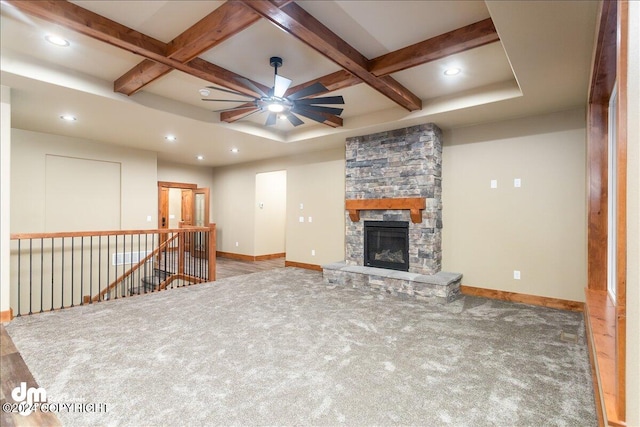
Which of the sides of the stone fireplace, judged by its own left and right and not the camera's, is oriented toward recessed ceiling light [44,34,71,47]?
front

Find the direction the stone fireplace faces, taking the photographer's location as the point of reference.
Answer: facing the viewer and to the left of the viewer

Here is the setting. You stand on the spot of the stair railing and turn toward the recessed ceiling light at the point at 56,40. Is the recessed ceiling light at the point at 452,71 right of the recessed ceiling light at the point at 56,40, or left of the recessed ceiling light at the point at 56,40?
left

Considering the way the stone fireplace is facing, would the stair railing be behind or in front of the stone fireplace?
in front

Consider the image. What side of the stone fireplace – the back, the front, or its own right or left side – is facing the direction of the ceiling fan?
front

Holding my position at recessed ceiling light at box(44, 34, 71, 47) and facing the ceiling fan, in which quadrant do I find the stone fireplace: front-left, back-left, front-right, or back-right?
front-left

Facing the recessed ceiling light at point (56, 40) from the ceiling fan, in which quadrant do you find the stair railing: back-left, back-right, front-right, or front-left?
front-right

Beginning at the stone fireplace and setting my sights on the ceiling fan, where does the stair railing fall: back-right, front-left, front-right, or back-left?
front-right

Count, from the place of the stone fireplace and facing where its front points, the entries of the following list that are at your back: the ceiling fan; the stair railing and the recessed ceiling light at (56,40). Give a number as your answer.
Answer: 0

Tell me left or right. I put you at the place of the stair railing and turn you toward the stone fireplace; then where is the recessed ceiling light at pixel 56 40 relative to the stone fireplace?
right
